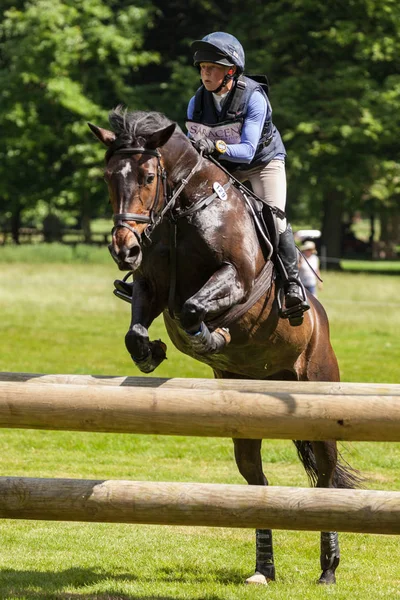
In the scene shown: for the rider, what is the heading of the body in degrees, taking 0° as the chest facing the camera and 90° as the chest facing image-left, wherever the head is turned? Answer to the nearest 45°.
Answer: approximately 45°

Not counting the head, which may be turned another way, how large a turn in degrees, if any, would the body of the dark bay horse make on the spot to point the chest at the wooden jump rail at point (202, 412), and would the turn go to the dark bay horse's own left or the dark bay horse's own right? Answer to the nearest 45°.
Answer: approximately 45° to the dark bay horse's own left
